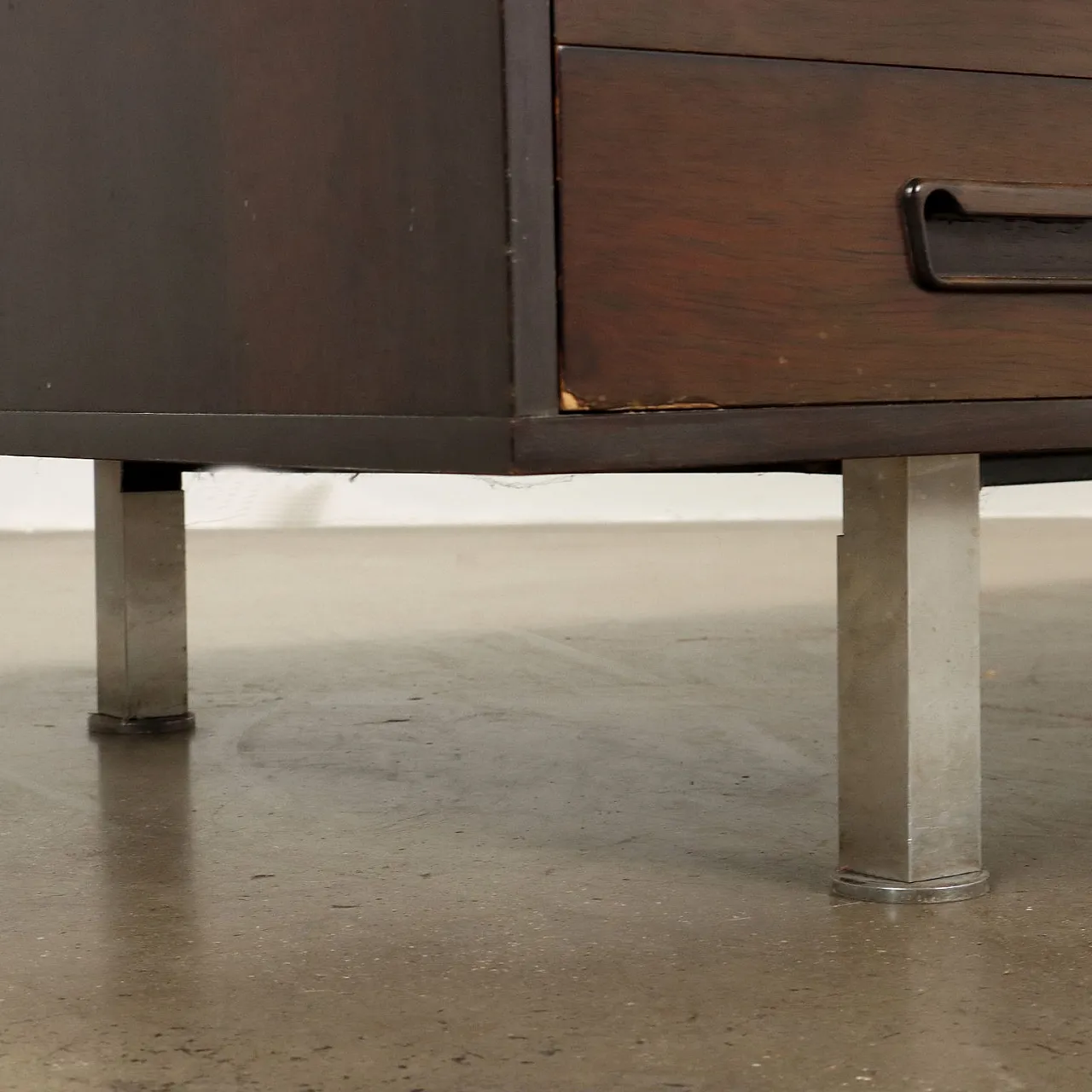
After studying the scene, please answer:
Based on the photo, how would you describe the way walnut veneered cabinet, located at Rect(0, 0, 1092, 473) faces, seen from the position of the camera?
facing the viewer and to the right of the viewer
